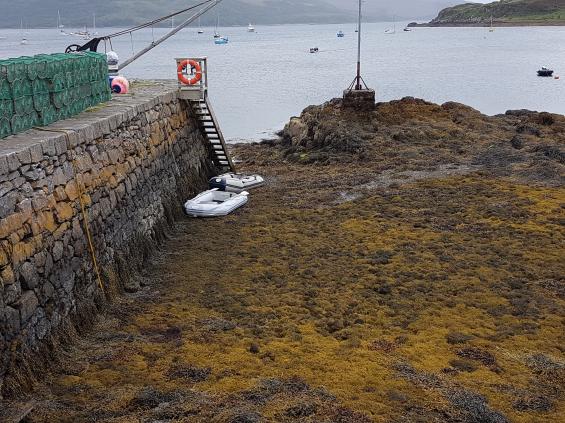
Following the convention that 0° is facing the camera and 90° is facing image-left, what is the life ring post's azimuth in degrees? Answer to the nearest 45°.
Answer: approximately 0°

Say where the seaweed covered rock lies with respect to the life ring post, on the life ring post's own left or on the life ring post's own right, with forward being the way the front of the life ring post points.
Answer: on the life ring post's own left
